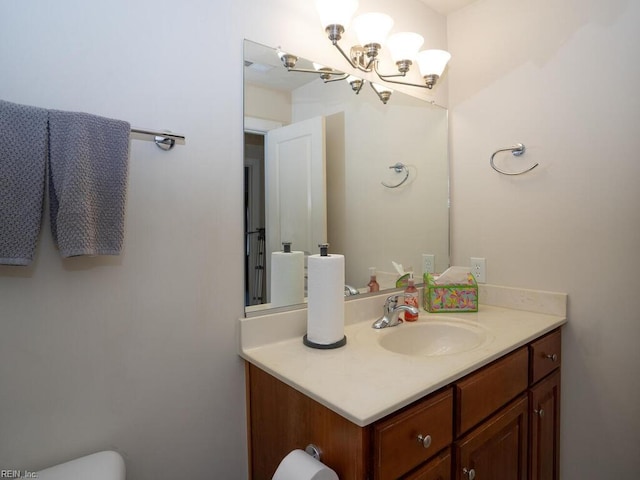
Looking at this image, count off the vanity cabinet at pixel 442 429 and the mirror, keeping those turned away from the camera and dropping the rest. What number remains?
0

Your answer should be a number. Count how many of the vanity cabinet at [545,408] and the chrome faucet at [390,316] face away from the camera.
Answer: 0

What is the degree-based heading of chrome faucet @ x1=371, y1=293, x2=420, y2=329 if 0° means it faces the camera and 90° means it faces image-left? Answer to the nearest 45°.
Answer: approximately 315°

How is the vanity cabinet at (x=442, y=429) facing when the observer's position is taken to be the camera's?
facing the viewer and to the right of the viewer

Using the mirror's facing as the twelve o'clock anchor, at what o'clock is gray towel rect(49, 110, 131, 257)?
The gray towel is roughly at 3 o'clock from the mirror.

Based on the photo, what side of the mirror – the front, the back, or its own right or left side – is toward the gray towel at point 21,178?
right
